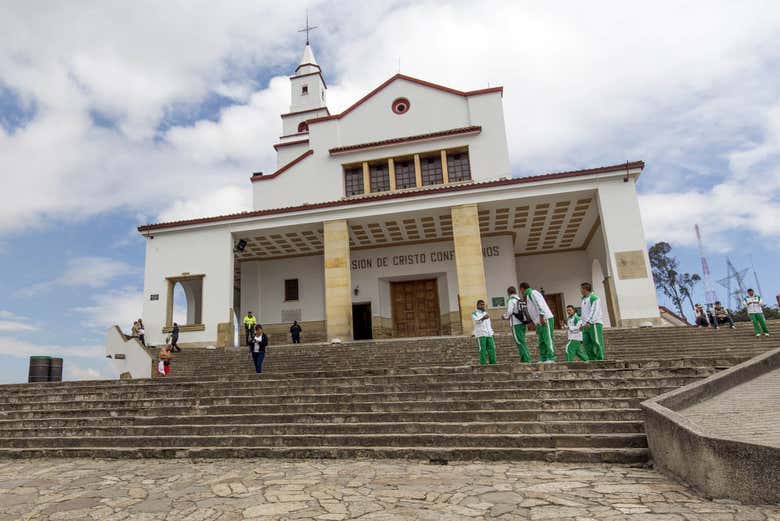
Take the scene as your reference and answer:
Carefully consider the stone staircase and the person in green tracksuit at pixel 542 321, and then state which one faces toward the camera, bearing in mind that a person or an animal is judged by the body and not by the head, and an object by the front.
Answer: the stone staircase

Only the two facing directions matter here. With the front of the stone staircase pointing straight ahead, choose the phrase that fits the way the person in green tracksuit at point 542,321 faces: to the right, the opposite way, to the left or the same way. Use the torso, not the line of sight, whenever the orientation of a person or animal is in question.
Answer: to the right

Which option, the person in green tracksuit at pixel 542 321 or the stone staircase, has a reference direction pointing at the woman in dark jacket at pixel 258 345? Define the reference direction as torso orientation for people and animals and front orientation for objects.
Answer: the person in green tracksuit

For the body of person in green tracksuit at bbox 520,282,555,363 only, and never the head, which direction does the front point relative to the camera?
to the viewer's left

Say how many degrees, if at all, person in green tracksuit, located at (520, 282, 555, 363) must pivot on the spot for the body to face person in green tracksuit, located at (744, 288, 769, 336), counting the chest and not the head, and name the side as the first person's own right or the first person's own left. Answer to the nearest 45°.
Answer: approximately 135° to the first person's own right

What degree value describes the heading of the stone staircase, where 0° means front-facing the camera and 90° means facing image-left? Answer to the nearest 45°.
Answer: approximately 0°

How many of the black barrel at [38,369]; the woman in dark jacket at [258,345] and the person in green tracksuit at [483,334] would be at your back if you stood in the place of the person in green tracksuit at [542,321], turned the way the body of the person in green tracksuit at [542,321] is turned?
0

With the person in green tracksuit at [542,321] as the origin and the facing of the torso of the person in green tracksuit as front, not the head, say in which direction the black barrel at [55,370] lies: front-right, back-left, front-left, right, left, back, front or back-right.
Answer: front

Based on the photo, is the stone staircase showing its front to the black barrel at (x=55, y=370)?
no
